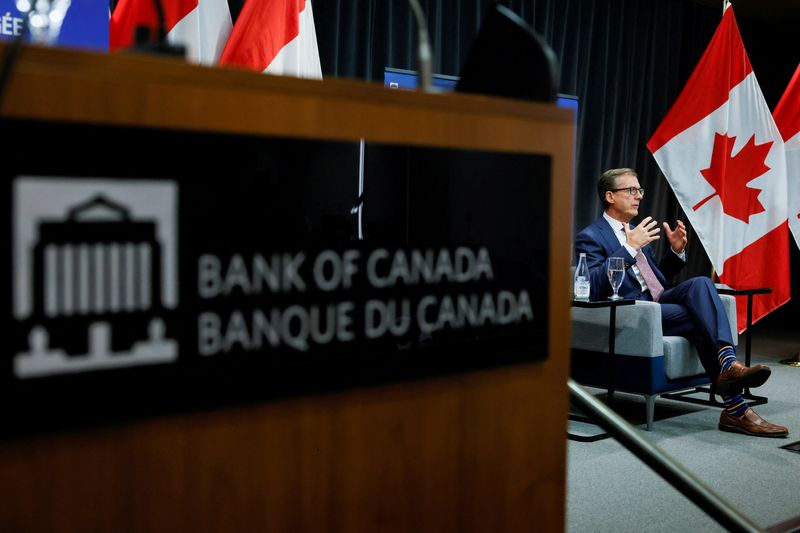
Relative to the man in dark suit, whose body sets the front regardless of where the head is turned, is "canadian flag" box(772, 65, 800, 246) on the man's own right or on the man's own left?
on the man's own left

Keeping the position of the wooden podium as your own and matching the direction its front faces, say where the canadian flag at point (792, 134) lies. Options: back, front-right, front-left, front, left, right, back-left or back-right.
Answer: left

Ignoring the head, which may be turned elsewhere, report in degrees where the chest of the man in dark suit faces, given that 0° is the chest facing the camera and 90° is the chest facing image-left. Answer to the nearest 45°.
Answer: approximately 315°

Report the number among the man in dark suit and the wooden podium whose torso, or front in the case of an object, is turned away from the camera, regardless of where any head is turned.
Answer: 0

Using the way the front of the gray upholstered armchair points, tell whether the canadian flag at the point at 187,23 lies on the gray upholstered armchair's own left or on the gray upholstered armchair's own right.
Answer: on the gray upholstered armchair's own right

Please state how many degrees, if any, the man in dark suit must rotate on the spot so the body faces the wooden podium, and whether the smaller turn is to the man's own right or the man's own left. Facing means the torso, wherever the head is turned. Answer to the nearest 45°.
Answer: approximately 45° to the man's own right

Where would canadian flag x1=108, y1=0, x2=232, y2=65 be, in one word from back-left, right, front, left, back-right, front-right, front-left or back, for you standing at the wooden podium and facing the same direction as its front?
back-left

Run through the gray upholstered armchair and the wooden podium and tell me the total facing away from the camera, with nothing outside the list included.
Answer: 0

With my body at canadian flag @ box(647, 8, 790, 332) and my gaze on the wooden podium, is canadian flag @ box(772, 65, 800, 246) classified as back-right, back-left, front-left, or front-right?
back-left
